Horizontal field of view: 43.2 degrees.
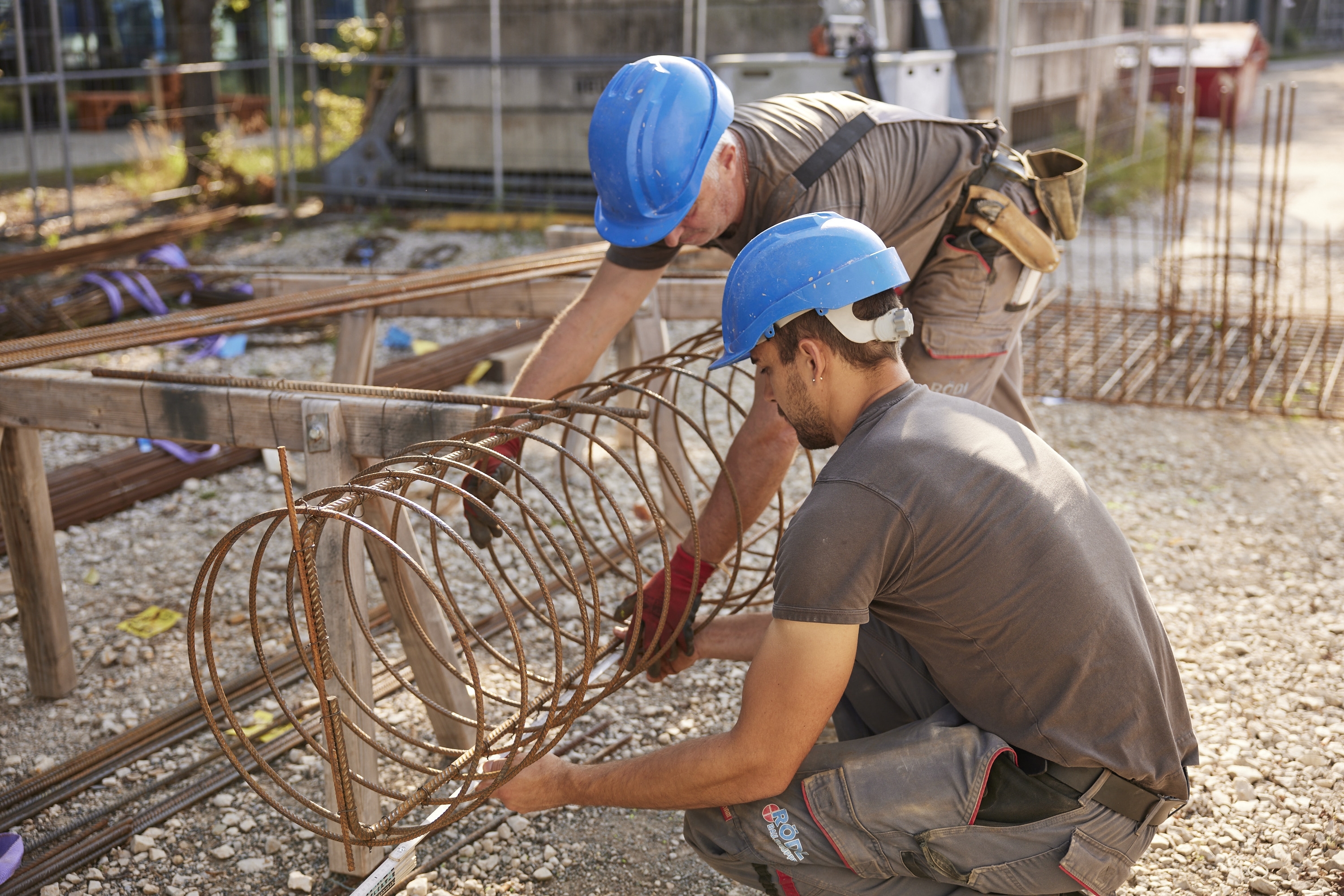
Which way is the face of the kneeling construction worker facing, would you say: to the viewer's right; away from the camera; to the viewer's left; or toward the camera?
to the viewer's left

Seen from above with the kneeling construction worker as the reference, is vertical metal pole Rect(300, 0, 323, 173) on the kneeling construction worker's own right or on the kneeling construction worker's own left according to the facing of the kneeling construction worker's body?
on the kneeling construction worker's own right

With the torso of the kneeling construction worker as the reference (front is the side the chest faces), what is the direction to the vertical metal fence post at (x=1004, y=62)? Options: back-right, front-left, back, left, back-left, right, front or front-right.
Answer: right

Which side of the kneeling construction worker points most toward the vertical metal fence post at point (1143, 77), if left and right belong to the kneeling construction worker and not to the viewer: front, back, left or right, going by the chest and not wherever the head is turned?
right

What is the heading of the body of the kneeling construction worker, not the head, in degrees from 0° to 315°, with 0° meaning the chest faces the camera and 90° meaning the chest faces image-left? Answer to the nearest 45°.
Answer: approximately 90°
